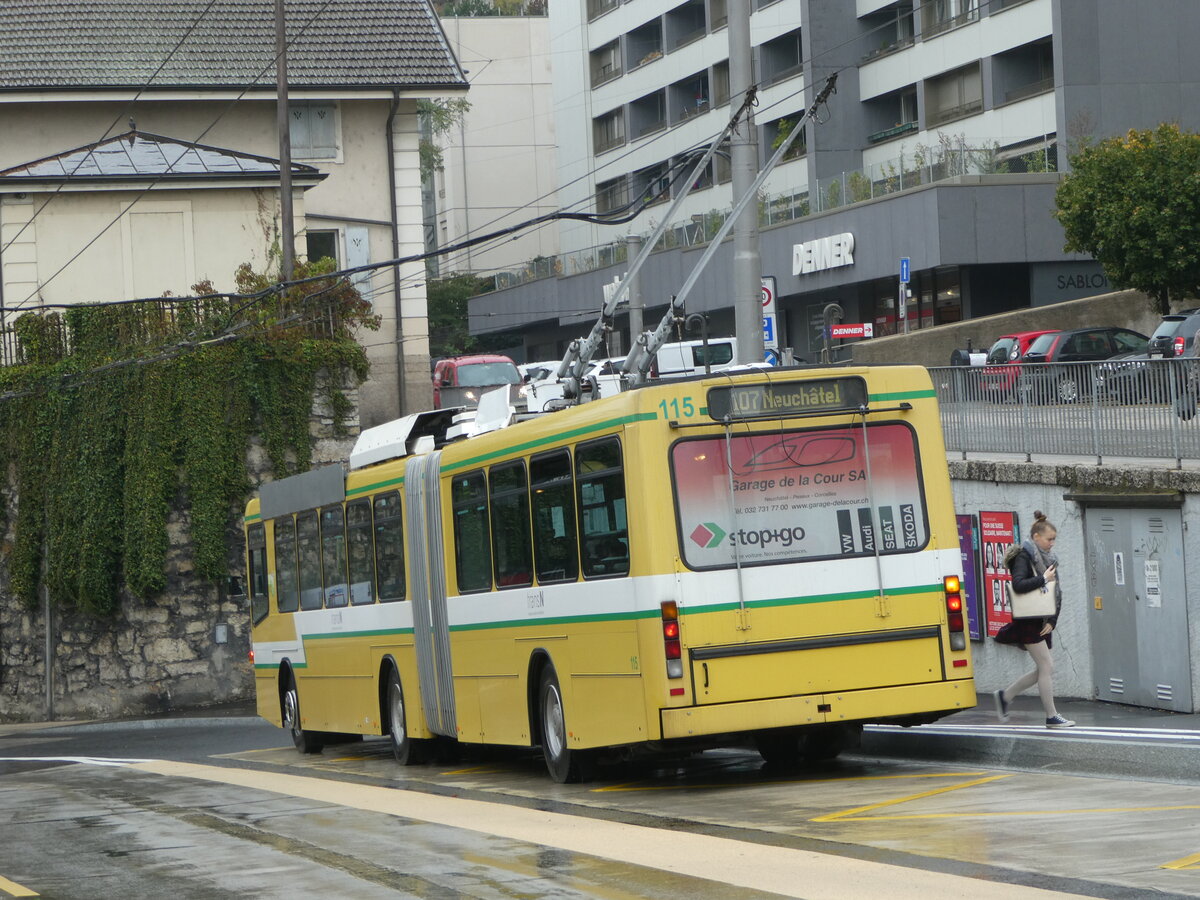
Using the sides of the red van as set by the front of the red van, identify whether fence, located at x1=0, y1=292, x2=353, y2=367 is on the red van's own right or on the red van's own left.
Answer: on the red van's own right

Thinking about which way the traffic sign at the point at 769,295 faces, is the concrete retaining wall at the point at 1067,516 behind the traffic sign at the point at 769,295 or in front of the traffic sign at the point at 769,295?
in front

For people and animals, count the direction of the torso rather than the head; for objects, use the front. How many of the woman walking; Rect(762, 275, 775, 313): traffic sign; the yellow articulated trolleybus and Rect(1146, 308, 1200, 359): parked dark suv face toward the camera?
1

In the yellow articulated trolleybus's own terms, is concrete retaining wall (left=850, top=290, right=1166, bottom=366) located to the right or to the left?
on its right

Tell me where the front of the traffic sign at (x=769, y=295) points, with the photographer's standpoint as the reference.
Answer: facing the viewer

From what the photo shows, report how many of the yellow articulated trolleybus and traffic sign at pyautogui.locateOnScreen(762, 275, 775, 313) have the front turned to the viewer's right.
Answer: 0

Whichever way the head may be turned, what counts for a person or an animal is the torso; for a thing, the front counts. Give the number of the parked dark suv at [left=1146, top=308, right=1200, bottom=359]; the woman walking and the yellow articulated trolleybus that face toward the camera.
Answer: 0

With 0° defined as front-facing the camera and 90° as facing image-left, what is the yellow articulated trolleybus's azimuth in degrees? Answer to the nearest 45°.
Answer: approximately 135°

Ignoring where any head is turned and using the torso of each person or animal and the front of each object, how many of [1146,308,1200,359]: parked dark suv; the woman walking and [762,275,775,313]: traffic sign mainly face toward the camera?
1

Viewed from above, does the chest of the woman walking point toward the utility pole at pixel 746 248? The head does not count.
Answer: no
